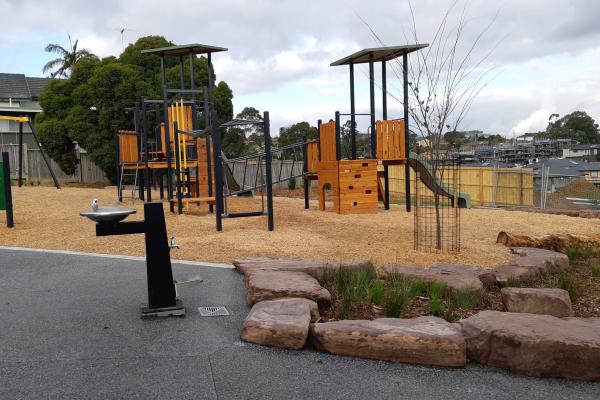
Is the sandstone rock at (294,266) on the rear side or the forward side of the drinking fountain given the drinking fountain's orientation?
on the rear side

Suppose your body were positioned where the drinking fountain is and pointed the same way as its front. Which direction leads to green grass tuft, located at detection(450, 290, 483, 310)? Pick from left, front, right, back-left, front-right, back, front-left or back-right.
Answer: back

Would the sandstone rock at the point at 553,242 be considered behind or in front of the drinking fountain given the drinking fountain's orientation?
behind

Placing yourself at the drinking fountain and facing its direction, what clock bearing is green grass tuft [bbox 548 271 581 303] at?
The green grass tuft is roughly at 6 o'clock from the drinking fountain.

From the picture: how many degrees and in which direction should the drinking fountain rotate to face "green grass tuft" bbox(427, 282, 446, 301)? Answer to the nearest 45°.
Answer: approximately 180°

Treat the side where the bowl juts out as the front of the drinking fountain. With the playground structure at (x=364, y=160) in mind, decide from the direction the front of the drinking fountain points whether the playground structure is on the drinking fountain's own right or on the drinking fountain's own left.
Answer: on the drinking fountain's own right

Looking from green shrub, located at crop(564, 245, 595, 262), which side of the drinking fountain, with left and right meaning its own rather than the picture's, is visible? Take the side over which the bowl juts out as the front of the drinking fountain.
back

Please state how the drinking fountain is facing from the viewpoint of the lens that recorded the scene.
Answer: facing to the left of the viewer

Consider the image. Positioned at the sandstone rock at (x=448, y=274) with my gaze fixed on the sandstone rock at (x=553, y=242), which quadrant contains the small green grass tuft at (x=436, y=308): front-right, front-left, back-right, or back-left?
back-right

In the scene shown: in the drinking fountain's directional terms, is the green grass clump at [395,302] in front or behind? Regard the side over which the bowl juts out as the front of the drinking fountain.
behind

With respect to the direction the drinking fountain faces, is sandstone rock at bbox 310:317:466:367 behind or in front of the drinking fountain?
behind

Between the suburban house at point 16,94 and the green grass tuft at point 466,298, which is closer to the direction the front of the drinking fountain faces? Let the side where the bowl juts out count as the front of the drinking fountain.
the suburban house

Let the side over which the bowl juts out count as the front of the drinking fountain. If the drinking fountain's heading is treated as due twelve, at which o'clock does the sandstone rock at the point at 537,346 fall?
The sandstone rock is roughly at 7 o'clock from the drinking fountain.

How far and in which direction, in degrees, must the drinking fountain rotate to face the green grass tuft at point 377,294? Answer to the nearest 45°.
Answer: approximately 180°
